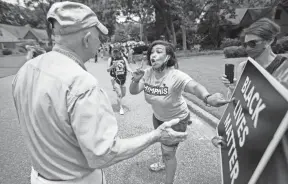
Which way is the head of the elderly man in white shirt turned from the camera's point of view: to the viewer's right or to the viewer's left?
to the viewer's right

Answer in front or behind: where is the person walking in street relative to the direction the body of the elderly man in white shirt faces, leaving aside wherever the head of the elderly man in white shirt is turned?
in front

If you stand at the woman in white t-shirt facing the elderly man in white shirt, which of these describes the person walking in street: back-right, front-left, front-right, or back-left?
back-right

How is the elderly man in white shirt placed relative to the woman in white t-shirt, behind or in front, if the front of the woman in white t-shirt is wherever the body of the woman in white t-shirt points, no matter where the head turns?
in front

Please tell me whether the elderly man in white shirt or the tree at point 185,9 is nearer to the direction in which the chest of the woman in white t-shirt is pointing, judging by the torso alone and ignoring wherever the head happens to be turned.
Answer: the elderly man in white shirt

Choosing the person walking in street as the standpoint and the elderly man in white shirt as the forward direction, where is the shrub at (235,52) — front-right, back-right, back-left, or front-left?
back-left

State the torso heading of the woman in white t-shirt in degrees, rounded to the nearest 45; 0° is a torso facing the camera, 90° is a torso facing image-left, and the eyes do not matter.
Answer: approximately 45°

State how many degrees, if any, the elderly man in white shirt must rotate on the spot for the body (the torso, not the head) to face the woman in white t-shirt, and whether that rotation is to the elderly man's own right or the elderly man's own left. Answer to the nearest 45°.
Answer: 0° — they already face them

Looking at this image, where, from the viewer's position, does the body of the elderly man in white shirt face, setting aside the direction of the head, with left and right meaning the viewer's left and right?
facing away from the viewer and to the right of the viewer

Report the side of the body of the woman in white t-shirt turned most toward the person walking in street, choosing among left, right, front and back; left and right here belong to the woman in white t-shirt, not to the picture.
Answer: right

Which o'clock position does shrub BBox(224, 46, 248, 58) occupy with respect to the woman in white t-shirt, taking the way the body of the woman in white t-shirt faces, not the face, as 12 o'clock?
The shrub is roughly at 5 o'clock from the woman in white t-shirt.

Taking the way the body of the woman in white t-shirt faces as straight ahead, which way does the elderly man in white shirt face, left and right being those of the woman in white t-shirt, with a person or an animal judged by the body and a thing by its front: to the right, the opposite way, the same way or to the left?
the opposite way
